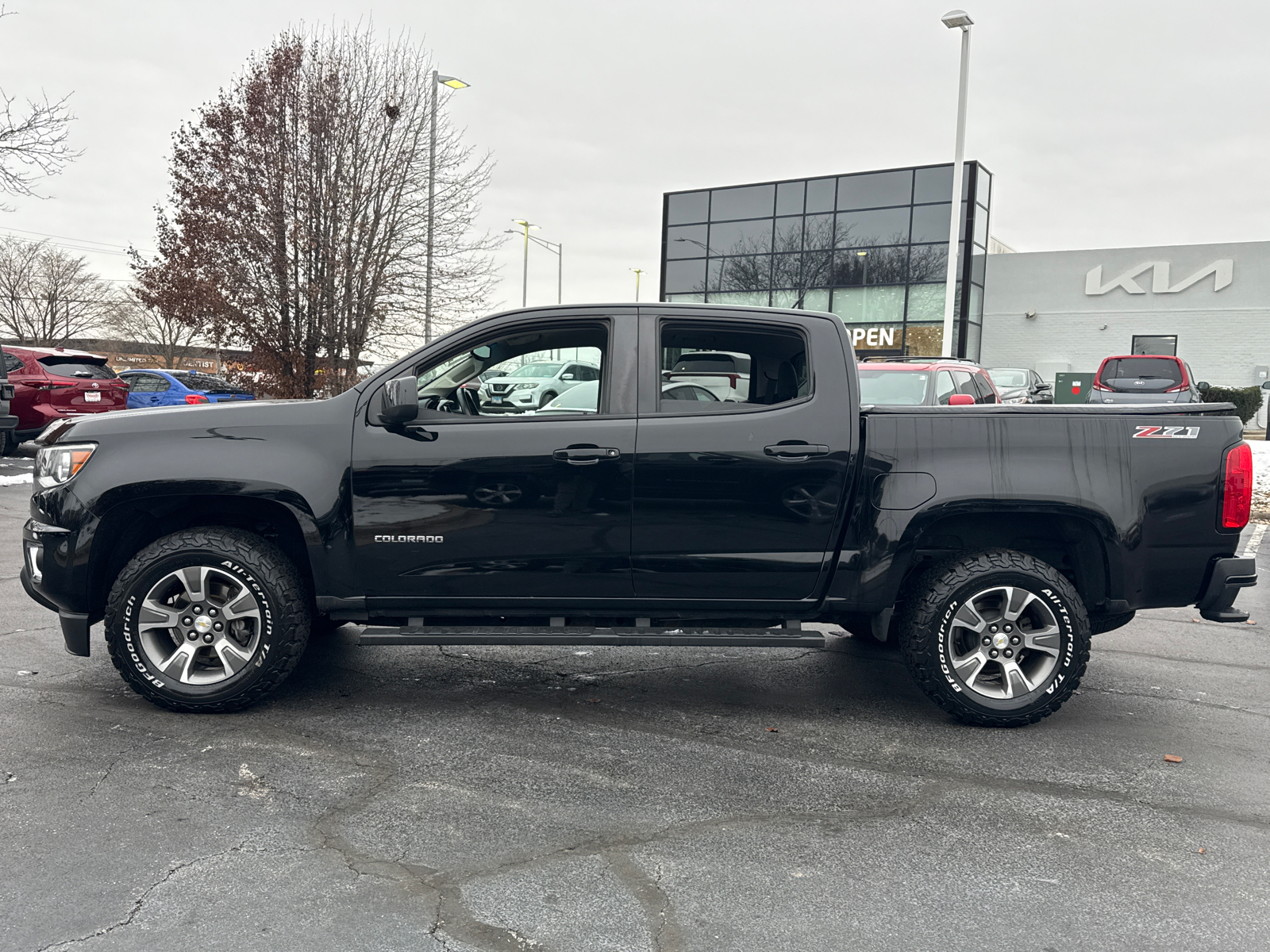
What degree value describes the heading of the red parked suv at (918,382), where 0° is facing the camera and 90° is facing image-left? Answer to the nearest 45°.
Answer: approximately 45°

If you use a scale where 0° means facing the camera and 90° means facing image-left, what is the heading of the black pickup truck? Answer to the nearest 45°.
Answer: approximately 90°

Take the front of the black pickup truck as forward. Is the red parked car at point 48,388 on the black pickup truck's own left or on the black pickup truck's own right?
on the black pickup truck's own right

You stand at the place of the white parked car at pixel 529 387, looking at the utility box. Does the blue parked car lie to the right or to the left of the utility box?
left

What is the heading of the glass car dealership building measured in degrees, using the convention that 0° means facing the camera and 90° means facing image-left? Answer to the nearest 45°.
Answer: approximately 45°

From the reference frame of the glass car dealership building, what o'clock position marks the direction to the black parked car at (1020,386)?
The black parked car is roughly at 10 o'clock from the glass car dealership building.

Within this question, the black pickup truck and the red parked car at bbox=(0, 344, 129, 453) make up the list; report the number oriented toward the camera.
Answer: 0

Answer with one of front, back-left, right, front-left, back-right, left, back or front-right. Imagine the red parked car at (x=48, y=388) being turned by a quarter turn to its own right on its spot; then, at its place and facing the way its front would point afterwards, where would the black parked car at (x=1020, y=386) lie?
front-right

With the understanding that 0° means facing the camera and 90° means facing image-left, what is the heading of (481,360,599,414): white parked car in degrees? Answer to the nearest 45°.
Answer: approximately 45°

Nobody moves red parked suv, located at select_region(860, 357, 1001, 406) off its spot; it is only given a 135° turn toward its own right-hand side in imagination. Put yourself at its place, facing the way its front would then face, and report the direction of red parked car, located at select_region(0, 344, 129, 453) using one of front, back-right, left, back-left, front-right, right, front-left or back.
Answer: left

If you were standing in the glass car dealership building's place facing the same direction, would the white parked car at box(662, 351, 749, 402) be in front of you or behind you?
in front

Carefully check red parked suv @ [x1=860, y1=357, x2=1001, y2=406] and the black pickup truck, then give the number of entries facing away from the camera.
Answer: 0

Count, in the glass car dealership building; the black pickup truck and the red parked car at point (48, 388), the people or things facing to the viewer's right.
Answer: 0
